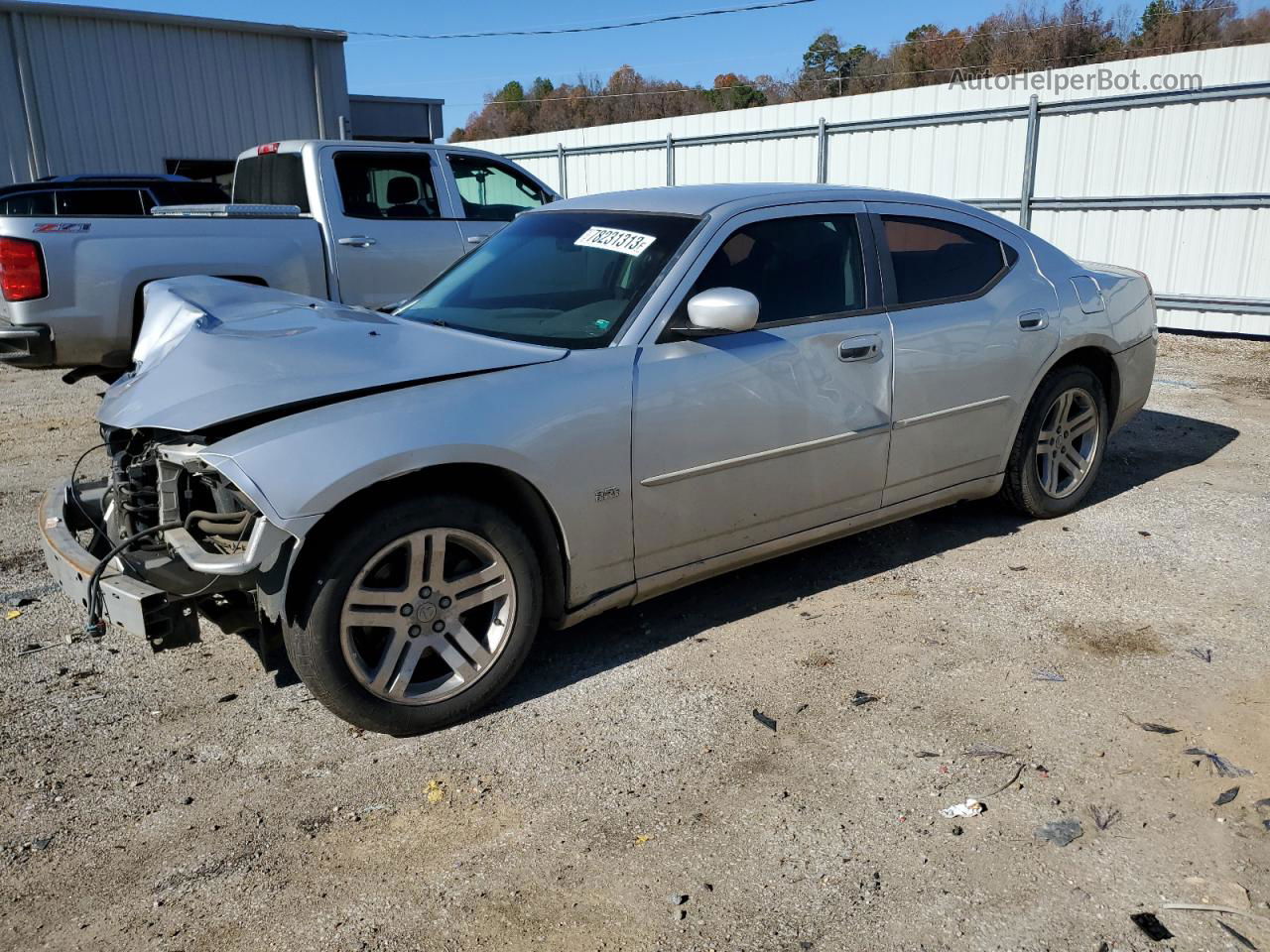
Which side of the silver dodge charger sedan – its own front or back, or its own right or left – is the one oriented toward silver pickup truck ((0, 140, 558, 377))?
right

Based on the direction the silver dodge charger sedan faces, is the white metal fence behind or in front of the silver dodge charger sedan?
behind

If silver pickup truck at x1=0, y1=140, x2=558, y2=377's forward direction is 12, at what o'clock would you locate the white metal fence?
The white metal fence is roughly at 1 o'clock from the silver pickup truck.

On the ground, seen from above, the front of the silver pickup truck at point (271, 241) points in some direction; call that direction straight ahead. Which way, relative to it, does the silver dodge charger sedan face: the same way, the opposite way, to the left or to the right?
the opposite way

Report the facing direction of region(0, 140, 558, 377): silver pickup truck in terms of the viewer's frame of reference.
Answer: facing away from the viewer and to the right of the viewer

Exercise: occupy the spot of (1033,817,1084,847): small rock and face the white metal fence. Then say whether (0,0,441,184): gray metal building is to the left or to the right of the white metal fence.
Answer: left

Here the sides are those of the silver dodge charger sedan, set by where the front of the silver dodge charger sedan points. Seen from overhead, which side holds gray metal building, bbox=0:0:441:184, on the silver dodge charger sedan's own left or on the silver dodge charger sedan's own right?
on the silver dodge charger sedan's own right

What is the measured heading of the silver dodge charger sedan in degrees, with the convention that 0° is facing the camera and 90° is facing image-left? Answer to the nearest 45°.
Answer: approximately 45°

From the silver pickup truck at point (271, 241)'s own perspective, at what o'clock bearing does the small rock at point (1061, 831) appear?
The small rock is roughly at 4 o'clock from the silver pickup truck.

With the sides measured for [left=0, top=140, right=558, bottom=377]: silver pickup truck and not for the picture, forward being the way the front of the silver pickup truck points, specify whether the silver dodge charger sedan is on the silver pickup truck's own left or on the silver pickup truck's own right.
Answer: on the silver pickup truck's own right
